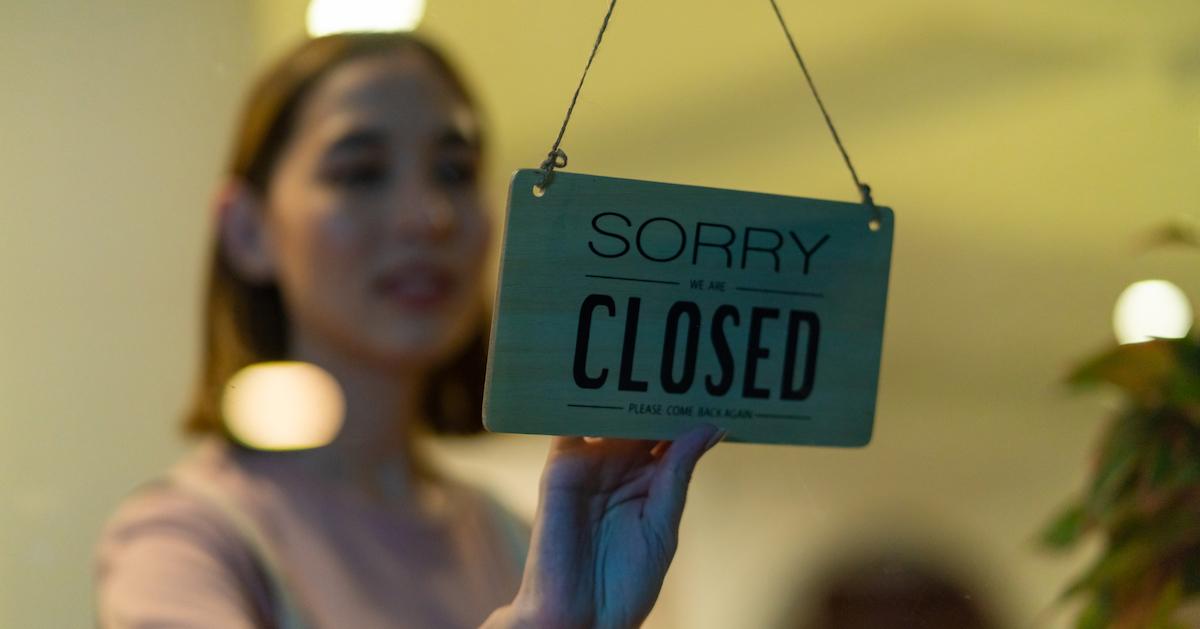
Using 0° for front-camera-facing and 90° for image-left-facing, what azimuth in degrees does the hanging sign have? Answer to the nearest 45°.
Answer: approximately 0°

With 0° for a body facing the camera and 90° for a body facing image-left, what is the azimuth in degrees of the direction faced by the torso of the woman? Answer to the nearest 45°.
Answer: approximately 315°
